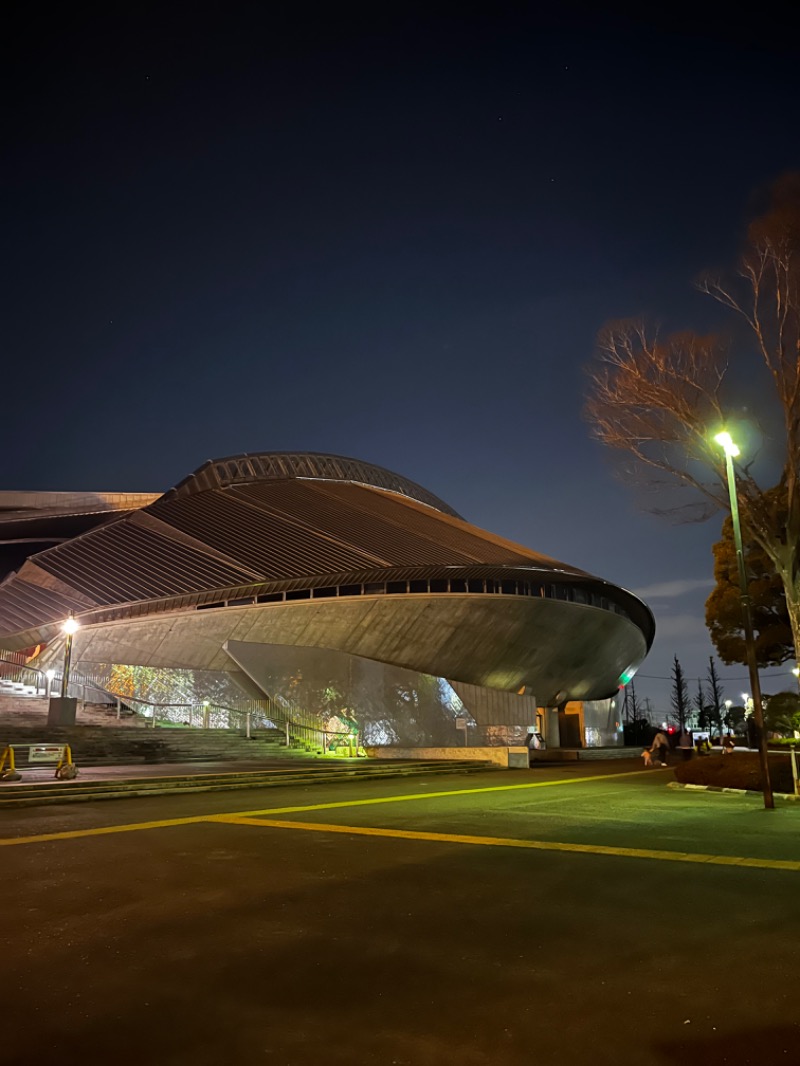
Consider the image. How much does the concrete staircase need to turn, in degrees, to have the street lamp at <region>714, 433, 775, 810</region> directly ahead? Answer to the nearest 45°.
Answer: approximately 45° to its left

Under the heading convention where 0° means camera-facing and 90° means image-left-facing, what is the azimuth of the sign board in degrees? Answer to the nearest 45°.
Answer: approximately 0°

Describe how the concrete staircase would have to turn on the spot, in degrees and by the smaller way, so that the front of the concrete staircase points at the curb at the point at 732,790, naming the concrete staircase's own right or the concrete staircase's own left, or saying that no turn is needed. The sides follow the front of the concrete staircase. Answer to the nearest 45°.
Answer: approximately 45° to the concrete staircase's own left

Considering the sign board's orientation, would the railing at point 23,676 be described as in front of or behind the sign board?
behind

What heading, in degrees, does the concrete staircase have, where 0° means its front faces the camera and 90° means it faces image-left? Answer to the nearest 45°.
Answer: approximately 0°

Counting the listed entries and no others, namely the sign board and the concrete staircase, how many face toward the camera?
2

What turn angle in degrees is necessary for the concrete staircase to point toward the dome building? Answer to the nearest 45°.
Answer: approximately 135° to its left

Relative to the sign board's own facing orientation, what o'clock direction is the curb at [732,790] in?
The curb is roughly at 10 o'clock from the sign board.

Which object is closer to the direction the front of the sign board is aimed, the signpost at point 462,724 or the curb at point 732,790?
the curb

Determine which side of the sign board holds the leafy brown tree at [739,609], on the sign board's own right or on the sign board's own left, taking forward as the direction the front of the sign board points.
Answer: on the sign board's own left

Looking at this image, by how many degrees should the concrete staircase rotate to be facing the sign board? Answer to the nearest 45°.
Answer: approximately 45° to its right
